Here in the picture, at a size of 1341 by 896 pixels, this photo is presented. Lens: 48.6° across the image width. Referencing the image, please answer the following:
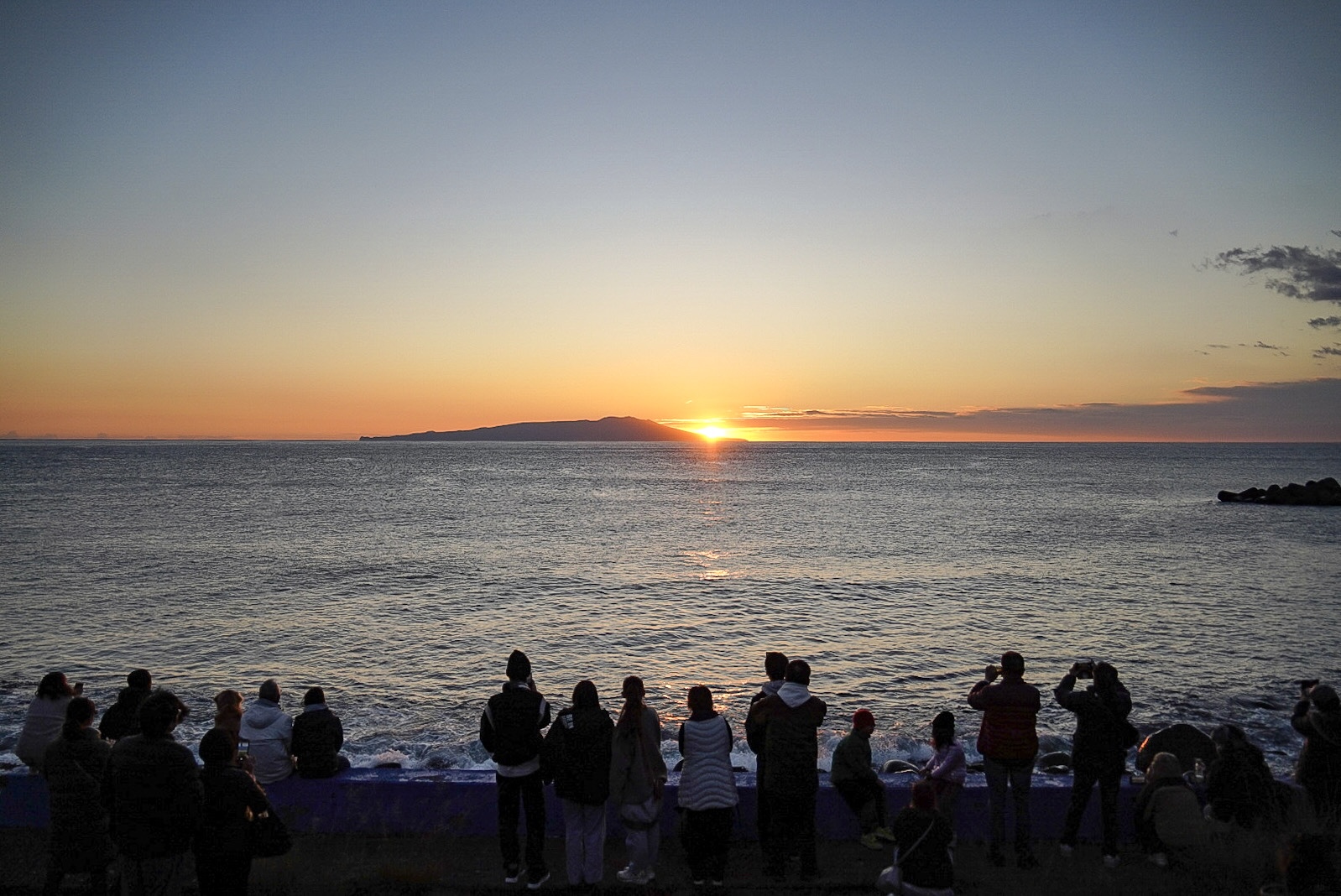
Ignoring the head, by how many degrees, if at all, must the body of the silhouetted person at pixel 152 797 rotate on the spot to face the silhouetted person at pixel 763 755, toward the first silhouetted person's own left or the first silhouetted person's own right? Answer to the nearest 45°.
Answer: approximately 90° to the first silhouetted person's own right

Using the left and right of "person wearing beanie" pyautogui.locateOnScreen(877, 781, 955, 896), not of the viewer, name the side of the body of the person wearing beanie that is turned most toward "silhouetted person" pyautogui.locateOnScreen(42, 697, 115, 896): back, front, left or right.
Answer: left

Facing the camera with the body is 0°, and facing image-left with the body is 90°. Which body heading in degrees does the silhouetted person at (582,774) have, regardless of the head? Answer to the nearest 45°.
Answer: approximately 180°

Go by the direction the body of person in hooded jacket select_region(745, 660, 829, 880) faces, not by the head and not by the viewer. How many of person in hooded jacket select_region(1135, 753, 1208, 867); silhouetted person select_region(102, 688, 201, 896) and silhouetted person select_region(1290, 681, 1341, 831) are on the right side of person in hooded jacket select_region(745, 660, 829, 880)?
2

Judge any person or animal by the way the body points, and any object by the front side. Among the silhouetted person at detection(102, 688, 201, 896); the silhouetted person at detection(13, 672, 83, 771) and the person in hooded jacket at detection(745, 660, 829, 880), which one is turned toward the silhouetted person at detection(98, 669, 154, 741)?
the silhouetted person at detection(102, 688, 201, 896)

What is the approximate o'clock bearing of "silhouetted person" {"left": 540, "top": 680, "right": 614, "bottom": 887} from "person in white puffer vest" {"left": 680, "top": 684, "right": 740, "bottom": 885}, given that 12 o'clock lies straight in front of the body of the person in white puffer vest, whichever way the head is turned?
The silhouetted person is roughly at 9 o'clock from the person in white puffer vest.

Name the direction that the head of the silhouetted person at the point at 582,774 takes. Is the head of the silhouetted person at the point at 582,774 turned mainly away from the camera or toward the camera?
away from the camera

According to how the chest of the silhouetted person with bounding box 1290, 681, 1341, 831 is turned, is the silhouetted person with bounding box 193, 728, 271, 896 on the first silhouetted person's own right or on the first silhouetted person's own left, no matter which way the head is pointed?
on the first silhouetted person's own left

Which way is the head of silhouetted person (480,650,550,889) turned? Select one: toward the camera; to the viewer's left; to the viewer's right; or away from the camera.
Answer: away from the camera

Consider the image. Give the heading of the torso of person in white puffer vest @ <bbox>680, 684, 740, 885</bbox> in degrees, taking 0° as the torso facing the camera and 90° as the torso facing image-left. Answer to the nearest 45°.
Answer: approximately 180°

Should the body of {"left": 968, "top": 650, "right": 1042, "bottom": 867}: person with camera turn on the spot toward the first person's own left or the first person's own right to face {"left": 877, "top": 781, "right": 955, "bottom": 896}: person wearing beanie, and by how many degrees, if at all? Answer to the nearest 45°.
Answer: approximately 135° to the first person's own left

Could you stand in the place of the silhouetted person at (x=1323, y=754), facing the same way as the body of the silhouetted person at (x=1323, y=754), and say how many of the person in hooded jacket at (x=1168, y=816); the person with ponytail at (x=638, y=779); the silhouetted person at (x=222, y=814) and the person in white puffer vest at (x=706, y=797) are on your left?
4

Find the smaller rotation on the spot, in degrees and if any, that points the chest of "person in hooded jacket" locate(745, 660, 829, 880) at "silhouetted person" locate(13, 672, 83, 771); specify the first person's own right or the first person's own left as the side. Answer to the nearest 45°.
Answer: approximately 90° to the first person's own left

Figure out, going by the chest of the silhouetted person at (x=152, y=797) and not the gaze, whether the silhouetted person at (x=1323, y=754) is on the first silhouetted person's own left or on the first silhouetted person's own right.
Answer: on the first silhouetted person's own right

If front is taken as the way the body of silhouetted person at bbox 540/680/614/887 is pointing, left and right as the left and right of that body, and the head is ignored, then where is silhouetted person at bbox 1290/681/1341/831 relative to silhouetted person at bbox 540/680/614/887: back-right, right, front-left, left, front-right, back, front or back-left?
right

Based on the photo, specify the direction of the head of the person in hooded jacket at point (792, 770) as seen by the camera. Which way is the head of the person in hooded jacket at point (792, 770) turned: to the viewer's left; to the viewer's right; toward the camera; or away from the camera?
away from the camera

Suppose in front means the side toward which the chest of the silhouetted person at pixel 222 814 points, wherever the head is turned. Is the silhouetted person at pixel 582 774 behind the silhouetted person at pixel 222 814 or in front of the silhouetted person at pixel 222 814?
in front
